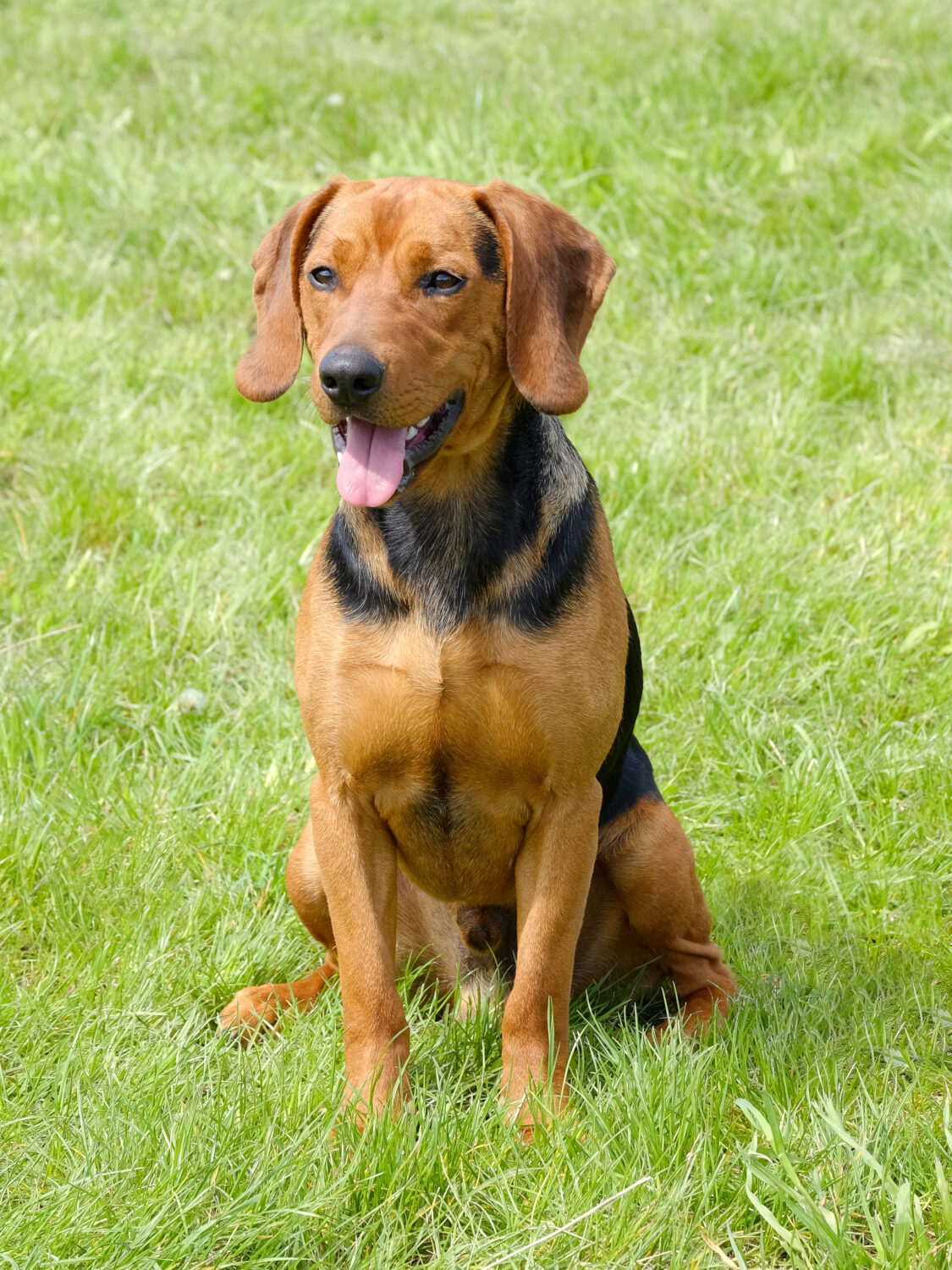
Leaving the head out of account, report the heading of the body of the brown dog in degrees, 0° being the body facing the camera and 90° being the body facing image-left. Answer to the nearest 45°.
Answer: approximately 0°
